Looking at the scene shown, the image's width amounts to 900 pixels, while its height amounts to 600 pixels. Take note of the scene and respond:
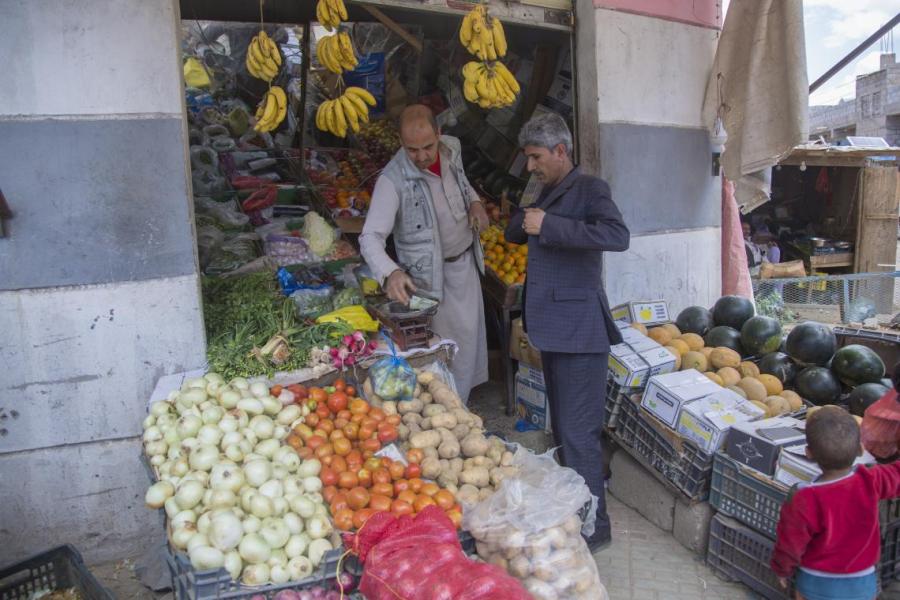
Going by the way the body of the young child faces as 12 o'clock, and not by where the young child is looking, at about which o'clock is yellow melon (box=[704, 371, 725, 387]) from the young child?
The yellow melon is roughly at 11 o'clock from the young child.

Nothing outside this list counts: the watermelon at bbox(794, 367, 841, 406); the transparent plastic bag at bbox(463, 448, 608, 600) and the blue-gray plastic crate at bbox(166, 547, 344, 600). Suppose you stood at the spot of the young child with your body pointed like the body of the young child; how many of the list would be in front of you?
1

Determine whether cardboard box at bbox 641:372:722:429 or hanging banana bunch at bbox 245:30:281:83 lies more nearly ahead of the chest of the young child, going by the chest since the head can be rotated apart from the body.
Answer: the cardboard box

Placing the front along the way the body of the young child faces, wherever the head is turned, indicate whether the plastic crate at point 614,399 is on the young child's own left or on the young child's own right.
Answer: on the young child's own left

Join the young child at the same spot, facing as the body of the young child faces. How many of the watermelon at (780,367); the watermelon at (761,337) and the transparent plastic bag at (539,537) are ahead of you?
2

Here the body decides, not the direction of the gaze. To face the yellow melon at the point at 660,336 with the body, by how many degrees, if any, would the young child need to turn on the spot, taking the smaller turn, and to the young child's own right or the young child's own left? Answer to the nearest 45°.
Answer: approximately 45° to the young child's own left

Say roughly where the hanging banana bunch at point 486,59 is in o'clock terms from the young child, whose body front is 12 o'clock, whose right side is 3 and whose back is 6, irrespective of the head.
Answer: The hanging banana bunch is roughly at 10 o'clock from the young child.

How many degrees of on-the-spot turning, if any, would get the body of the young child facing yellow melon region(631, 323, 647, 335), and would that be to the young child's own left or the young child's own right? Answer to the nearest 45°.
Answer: approximately 45° to the young child's own left

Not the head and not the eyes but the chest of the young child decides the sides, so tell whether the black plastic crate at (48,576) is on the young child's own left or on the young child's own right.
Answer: on the young child's own left

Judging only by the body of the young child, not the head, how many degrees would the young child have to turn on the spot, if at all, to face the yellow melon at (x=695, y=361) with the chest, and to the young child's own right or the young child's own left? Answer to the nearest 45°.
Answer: approximately 45° to the young child's own left

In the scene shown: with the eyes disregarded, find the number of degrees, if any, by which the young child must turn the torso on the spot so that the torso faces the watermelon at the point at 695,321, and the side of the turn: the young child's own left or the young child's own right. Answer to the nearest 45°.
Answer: approximately 45° to the young child's own left

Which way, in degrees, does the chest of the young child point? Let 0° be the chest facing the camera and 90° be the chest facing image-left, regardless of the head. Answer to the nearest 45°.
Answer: approximately 180°

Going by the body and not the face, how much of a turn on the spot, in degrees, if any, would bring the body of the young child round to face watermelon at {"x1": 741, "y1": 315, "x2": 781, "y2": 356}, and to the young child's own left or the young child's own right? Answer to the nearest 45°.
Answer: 0° — they already face it

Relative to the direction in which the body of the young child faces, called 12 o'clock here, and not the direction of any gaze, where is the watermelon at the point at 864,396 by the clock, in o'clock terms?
The watermelon is roughly at 12 o'clock from the young child.

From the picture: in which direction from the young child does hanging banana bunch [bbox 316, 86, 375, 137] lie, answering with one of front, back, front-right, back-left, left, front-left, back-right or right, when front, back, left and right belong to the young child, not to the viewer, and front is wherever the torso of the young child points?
left

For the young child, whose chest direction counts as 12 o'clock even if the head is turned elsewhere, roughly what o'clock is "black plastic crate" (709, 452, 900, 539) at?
The black plastic crate is roughly at 11 o'clock from the young child.

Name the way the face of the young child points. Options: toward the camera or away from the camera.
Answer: away from the camera
